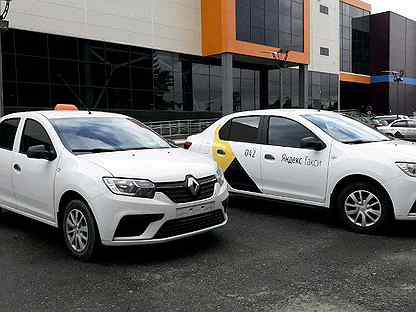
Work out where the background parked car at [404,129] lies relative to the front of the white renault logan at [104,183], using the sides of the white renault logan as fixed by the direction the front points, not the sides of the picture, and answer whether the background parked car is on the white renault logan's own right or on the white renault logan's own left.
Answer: on the white renault logan's own left

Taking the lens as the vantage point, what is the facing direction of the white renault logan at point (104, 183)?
facing the viewer and to the right of the viewer

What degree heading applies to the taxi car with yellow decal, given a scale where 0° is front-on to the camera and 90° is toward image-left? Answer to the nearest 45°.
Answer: approximately 315°

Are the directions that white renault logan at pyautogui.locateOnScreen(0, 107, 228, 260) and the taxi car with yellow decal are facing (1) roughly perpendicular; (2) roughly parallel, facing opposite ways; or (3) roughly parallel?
roughly parallel

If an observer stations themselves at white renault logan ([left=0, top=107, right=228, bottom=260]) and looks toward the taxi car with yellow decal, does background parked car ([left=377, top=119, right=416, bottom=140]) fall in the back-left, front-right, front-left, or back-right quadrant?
front-left
